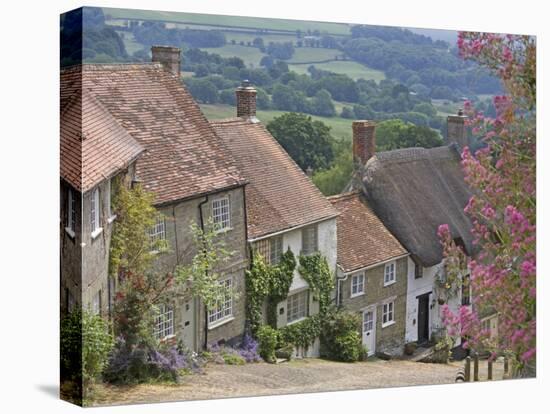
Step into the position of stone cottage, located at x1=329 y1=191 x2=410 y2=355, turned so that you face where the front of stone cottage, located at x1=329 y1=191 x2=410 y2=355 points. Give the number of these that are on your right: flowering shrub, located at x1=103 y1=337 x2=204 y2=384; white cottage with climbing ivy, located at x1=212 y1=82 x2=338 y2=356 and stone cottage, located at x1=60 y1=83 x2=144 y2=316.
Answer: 3

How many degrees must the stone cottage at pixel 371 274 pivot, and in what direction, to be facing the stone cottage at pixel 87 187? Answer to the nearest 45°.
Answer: approximately 90° to its right

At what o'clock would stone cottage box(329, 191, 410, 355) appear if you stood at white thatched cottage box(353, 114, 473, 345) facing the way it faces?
stone cottage box(329, 191, 410, 355) is roughly at 3 o'clock from white thatched cottage box(353, 114, 473, 345).

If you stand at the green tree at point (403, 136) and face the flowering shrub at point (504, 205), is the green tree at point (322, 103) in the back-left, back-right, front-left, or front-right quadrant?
back-right

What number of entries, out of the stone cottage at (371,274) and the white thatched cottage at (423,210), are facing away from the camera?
0

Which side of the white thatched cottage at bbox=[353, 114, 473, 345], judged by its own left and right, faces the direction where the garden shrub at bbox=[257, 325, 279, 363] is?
right

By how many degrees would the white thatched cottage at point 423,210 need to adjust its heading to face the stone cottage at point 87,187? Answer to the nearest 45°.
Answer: approximately 90° to its right

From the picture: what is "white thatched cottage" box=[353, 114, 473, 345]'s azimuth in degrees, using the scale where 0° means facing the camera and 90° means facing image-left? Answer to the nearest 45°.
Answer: approximately 315°

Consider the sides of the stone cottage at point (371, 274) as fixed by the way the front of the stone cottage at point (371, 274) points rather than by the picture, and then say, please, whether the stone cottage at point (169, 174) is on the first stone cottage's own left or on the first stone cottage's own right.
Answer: on the first stone cottage's own right

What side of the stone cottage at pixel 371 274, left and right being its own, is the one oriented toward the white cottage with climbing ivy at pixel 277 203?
right

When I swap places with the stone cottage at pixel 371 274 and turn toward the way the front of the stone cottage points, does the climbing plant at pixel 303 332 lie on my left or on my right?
on my right
